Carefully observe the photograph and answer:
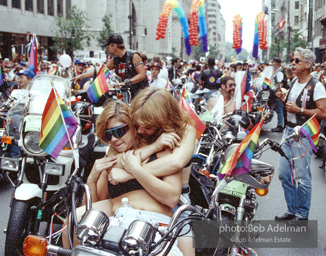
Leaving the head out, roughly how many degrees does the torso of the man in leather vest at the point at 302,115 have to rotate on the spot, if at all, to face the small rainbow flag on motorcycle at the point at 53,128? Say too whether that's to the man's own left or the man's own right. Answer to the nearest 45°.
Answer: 0° — they already face it

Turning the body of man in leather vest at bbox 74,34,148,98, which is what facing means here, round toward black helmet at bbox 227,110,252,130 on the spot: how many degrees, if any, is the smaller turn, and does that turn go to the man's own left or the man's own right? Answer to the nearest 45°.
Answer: approximately 90° to the man's own left

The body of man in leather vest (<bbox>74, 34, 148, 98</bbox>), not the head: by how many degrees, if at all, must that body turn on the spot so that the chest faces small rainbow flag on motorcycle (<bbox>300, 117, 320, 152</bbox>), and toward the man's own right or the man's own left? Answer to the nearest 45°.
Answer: approximately 45° to the man's own left

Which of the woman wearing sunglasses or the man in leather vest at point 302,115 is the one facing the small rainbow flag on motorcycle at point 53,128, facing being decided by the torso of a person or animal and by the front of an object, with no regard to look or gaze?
the man in leather vest

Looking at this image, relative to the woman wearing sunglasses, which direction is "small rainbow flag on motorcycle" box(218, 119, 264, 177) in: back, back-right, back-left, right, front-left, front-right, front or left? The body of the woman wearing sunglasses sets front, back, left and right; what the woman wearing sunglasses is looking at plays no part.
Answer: left

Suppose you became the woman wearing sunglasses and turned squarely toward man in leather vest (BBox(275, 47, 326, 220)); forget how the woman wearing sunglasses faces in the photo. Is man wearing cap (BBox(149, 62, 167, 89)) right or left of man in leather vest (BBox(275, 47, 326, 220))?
left

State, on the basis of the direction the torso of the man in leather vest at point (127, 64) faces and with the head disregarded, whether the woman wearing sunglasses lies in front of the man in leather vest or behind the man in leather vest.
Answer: in front

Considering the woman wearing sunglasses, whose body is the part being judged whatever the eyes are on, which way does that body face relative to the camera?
toward the camera

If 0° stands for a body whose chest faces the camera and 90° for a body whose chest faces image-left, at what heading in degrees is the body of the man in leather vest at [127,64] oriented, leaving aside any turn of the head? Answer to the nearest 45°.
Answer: approximately 45°

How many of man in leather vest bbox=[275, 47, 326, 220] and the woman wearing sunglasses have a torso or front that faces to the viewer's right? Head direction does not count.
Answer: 0

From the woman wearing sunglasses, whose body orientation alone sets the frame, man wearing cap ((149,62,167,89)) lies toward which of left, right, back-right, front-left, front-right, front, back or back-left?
back

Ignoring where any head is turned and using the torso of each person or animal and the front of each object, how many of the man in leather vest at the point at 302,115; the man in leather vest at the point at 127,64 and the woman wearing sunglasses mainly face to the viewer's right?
0

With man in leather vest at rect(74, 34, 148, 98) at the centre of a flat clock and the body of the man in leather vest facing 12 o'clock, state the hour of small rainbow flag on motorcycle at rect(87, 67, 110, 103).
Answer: The small rainbow flag on motorcycle is roughly at 11 o'clock from the man in leather vest.

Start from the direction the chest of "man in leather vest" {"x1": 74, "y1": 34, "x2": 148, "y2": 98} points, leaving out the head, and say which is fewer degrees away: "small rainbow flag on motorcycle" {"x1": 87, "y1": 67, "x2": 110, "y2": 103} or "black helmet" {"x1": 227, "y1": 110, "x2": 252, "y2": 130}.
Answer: the small rainbow flag on motorcycle

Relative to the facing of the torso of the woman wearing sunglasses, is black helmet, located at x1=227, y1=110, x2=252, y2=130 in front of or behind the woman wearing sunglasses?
behind
